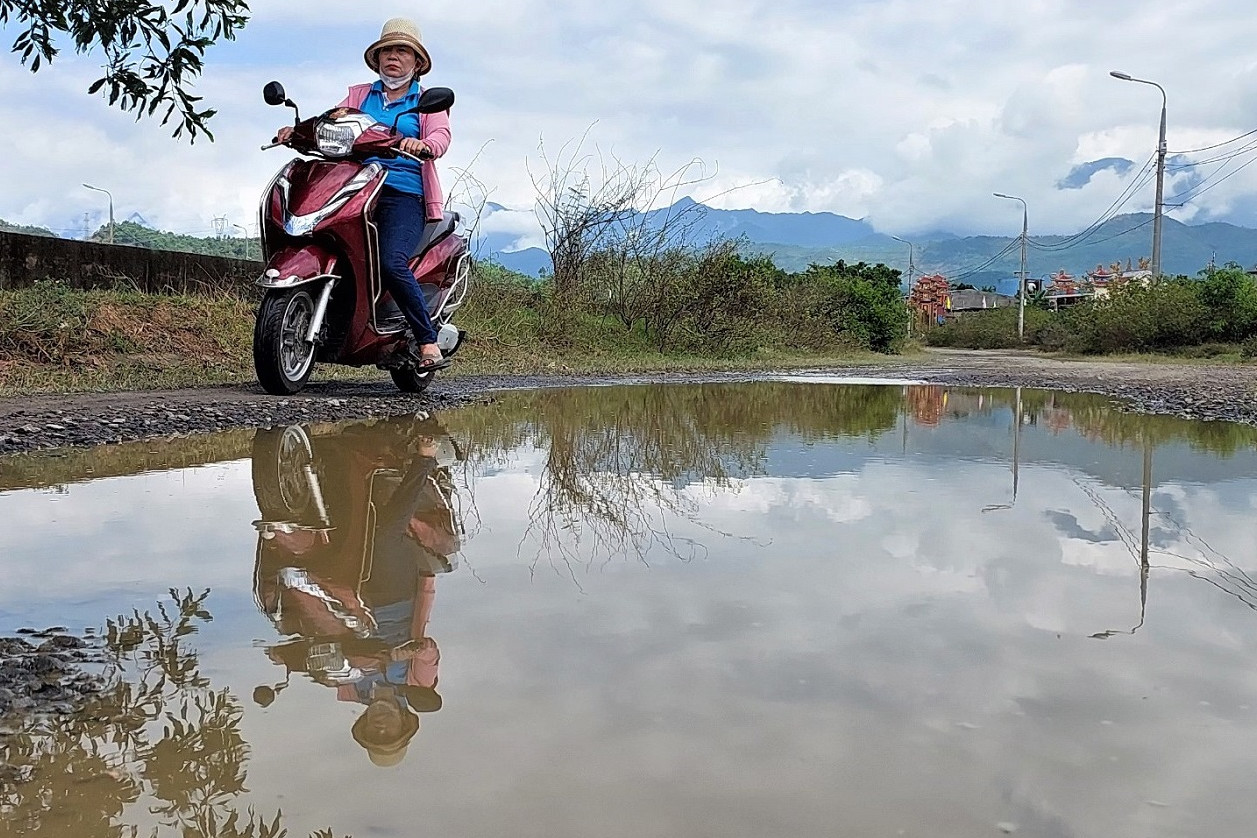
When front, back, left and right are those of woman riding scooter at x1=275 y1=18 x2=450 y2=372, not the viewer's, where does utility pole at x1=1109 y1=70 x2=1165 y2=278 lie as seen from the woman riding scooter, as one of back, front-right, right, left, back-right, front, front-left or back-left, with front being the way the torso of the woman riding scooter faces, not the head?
back

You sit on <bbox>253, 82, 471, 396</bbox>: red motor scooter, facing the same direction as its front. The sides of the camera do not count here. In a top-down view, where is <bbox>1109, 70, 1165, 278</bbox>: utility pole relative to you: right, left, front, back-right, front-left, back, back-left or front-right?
back

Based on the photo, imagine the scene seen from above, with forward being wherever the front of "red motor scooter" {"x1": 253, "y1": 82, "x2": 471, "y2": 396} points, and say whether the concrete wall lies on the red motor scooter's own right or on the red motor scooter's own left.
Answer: on the red motor scooter's own right

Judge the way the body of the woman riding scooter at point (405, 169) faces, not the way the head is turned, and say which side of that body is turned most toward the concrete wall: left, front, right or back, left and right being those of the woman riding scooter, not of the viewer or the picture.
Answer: right

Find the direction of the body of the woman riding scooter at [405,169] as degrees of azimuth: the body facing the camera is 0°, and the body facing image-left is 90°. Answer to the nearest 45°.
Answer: approximately 45°
